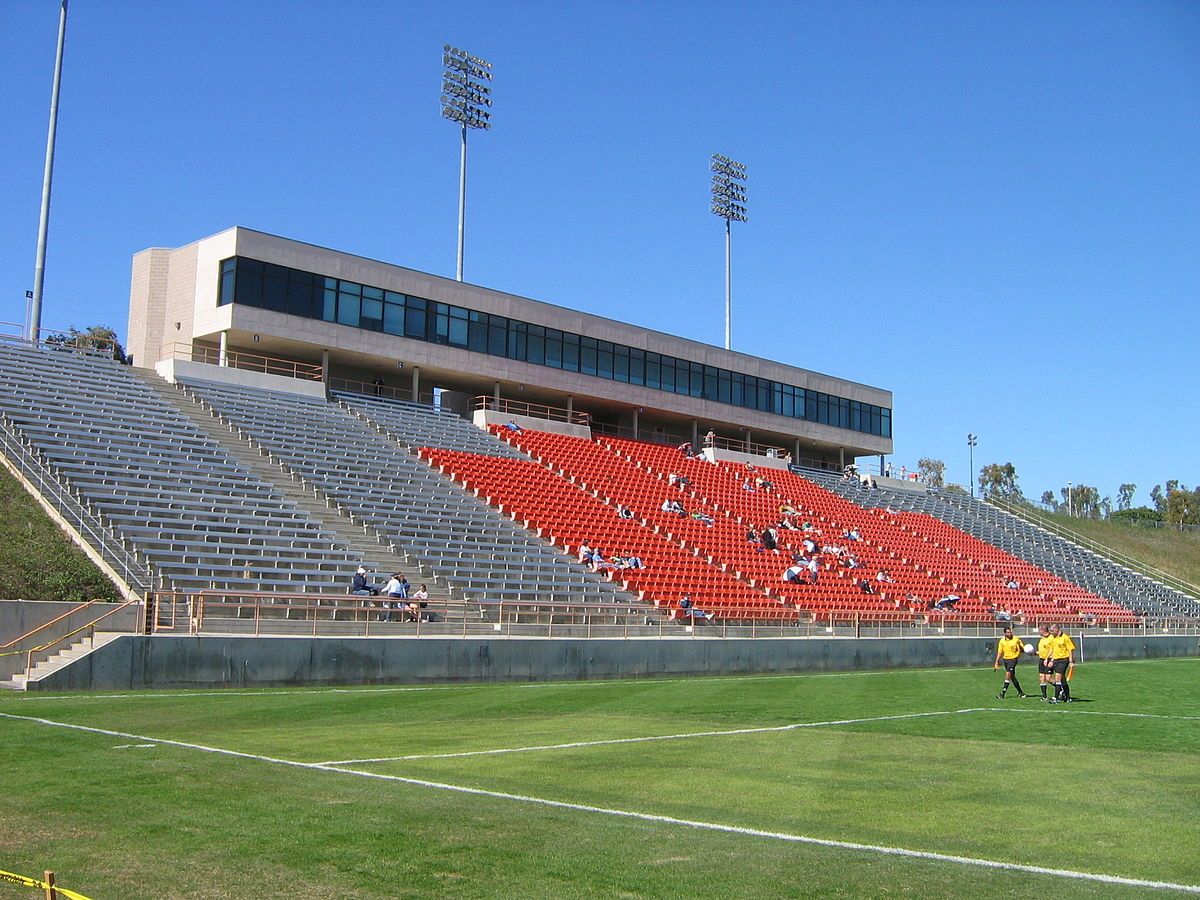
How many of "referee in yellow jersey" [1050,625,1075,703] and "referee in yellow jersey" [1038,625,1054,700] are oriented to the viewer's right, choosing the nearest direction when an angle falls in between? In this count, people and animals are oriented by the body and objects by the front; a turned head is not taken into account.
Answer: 0

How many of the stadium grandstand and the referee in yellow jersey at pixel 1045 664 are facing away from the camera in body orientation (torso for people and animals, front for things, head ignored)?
0

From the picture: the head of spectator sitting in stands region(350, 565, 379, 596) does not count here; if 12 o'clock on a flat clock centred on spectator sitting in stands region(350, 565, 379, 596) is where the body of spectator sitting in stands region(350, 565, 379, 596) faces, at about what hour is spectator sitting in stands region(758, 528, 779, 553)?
spectator sitting in stands region(758, 528, 779, 553) is roughly at 9 o'clock from spectator sitting in stands region(350, 565, 379, 596).

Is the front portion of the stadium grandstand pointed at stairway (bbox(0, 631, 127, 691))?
no

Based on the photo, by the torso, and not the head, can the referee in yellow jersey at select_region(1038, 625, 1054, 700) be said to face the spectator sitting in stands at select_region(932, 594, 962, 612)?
no

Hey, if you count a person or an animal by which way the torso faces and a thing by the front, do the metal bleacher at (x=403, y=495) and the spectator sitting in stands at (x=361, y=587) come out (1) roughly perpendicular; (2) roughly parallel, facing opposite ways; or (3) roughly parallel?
roughly parallel

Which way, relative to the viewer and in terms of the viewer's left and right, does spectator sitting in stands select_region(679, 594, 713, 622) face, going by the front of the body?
facing the viewer and to the right of the viewer

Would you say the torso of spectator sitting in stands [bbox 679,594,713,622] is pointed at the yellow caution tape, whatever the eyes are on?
no

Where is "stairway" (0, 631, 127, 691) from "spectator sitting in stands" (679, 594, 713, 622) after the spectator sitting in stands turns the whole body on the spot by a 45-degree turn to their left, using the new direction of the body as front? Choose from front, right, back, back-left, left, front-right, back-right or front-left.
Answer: back-right

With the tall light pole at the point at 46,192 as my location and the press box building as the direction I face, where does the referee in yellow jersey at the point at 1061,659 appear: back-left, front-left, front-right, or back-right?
front-right

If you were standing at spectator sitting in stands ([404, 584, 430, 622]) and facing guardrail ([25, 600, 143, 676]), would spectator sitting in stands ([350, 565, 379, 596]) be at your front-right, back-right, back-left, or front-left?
front-right

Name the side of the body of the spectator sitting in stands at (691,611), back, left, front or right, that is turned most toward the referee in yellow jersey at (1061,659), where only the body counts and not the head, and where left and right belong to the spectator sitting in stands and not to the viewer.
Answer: front

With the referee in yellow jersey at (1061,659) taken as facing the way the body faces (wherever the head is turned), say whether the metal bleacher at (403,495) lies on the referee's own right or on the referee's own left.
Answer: on the referee's own right

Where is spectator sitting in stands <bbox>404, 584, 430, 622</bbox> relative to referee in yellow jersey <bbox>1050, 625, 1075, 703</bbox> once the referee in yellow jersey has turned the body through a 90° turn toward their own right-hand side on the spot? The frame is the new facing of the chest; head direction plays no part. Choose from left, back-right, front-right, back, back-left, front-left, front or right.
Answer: front-left

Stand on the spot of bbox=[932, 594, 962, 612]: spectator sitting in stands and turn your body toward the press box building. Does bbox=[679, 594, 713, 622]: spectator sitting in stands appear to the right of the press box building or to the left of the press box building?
left

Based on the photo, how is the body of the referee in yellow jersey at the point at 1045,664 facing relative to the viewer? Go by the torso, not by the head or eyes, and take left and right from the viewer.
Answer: facing the viewer and to the left of the viewer
